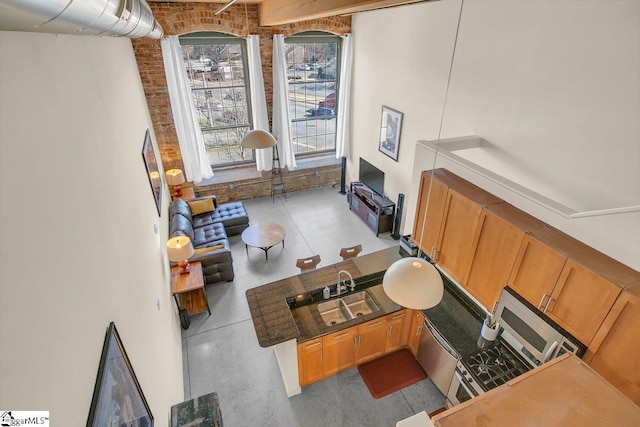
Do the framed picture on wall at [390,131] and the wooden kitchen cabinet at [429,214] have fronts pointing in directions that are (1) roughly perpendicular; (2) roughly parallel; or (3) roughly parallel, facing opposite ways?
roughly parallel

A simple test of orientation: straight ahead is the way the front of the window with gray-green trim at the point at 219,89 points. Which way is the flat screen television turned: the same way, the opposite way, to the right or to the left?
to the right

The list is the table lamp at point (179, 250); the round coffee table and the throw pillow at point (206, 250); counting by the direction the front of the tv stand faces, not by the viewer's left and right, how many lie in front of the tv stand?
3

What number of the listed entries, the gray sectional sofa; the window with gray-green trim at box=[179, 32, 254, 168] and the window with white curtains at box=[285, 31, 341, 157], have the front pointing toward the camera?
2

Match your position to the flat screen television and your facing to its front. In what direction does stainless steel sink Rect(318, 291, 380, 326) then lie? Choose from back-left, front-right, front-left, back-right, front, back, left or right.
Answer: front-left

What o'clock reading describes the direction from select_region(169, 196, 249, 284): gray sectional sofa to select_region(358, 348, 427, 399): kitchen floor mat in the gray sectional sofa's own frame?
The kitchen floor mat is roughly at 2 o'clock from the gray sectional sofa.

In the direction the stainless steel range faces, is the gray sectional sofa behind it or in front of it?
in front

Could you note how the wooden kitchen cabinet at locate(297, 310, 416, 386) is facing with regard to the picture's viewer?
facing the viewer and to the right of the viewer

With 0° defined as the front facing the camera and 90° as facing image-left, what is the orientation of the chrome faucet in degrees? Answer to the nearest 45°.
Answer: approximately 315°

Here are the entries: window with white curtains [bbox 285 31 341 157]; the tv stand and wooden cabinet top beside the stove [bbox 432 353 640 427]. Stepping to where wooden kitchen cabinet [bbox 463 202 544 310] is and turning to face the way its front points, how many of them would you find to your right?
2

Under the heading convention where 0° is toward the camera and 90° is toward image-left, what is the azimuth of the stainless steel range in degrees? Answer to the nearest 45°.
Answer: approximately 45°

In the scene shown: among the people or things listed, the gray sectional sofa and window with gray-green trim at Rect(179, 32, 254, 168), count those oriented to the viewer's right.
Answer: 1

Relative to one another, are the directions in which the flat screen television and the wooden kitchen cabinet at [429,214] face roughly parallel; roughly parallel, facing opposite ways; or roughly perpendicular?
roughly parallel

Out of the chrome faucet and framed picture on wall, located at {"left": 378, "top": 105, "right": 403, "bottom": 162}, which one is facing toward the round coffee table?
the framed picture on wall

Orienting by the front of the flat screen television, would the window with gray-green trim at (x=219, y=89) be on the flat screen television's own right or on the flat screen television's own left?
on the flat screen television's own right

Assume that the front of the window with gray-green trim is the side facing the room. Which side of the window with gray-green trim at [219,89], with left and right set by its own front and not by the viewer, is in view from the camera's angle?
front

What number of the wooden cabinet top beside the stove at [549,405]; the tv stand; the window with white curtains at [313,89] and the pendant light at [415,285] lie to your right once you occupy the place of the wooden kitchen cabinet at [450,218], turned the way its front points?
2

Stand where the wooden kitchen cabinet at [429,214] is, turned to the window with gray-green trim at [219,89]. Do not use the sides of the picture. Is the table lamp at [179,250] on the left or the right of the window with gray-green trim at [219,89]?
left

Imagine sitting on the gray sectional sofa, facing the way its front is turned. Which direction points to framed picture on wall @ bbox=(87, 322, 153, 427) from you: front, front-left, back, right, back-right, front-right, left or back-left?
right

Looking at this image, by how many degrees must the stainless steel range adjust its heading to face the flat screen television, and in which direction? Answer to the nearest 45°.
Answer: approximately 90° to its right

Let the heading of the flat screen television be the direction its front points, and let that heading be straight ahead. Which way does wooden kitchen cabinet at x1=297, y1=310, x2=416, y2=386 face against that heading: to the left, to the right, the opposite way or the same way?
to the left

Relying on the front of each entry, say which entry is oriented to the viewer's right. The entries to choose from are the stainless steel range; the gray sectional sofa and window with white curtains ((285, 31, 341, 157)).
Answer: the gray sectional sofa
